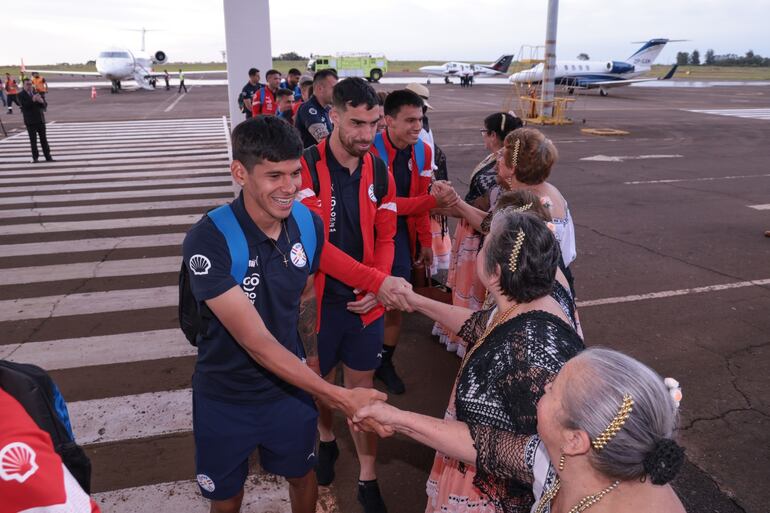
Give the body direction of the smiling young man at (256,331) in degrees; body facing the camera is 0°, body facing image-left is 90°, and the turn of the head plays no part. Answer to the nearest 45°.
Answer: approximately 315°

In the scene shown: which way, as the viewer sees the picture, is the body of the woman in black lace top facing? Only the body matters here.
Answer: to the viewer's left

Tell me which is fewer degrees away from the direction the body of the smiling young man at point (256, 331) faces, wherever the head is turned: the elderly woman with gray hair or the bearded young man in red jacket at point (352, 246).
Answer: the elderly woman with gray hair

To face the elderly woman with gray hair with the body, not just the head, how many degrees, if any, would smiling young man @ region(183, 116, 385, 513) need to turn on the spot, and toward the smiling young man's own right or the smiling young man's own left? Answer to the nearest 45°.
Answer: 0° — they already face them

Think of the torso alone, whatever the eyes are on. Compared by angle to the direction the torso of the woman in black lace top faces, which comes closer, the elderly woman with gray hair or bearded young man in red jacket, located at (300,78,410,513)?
the bearded young man in red jacket

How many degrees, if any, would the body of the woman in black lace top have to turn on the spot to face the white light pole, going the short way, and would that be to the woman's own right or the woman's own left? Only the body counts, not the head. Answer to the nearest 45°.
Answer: approximately 90° to the woman's own right

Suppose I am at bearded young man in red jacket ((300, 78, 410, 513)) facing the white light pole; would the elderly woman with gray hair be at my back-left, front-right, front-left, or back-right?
back-right

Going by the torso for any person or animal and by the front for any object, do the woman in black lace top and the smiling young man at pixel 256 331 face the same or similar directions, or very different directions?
very different directions

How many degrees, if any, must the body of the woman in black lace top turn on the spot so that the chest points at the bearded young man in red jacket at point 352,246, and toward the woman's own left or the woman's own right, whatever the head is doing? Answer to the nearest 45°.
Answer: approximately 45° to the woman's own right

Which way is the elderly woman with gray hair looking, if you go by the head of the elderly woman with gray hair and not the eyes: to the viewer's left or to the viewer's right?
to the viewer's left

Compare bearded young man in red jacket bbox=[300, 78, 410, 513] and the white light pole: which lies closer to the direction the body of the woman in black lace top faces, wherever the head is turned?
the bearded young man in red jacket

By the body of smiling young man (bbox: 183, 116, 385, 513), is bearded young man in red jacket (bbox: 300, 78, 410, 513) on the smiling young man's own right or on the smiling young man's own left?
on the smiling young man's own left

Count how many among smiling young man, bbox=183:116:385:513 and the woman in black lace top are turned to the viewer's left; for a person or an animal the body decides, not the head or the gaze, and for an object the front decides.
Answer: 1

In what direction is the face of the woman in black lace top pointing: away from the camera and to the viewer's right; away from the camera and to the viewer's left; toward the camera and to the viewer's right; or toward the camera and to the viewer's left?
away from the camera and to the viewer's left

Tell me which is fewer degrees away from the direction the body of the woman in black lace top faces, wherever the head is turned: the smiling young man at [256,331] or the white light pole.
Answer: the smiling young man
